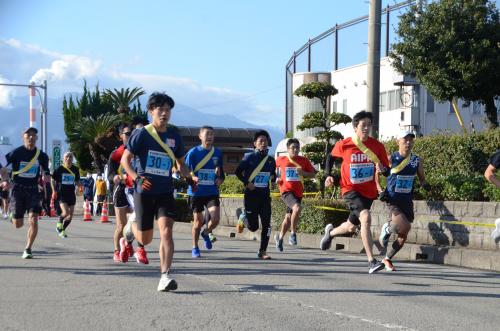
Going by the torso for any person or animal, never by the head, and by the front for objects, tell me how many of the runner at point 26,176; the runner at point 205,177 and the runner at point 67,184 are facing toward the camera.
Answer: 3

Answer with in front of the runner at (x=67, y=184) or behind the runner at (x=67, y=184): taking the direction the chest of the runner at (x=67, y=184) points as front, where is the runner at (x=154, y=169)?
in front

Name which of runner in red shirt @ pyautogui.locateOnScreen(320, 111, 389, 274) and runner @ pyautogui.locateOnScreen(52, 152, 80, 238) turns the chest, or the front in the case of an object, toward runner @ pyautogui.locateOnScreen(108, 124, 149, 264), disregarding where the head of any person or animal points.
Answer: runner @ pyautogui.locateOnScreen(52, 152, 80, 238)

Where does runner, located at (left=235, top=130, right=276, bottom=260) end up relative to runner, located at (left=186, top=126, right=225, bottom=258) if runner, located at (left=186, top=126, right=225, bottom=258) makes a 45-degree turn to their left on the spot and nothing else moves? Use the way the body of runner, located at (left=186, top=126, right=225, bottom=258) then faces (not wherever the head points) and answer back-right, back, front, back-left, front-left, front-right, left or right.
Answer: front-left

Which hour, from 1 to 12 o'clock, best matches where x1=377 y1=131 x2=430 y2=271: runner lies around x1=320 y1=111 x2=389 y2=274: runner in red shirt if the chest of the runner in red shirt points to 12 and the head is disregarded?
The runner is roughly at 9 o'clock from the runner in red shirt.

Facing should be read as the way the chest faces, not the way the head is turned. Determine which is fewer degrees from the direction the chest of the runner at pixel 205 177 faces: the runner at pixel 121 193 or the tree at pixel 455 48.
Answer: the runner

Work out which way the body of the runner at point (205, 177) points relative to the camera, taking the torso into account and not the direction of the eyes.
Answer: toward the camera

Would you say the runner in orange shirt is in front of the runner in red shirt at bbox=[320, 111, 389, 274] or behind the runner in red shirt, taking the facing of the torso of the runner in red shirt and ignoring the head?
behind

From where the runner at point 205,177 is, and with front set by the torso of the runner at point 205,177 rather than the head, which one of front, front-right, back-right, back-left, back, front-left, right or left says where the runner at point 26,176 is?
right

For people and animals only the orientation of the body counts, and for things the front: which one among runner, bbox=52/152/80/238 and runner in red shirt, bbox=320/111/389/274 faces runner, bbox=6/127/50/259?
runner, bbox=52/152/80/238

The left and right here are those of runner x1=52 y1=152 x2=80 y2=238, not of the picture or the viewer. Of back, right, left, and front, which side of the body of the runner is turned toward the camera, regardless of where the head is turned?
front

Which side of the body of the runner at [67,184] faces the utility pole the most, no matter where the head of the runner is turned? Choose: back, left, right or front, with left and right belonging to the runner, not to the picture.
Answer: left

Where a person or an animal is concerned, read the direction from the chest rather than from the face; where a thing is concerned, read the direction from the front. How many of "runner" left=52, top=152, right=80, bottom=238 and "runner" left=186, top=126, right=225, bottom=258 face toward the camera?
2
